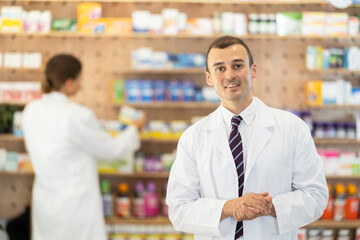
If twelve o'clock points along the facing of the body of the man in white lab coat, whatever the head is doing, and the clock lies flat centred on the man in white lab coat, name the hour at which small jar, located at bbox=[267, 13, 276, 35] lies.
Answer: The small jar is roughly at 6 o'clock from the man in white lab coat.

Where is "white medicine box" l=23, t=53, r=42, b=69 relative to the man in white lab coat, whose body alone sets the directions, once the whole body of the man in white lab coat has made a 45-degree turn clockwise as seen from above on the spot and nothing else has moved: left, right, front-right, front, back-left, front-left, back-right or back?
right

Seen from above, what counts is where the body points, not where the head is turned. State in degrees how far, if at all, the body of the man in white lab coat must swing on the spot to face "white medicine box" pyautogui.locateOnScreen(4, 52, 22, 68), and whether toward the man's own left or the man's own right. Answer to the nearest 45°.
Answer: approximately 135° to the man's own right

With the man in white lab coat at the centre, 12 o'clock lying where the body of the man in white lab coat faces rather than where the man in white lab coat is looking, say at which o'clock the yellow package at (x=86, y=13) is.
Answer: The yellow package is roughly at 5 o'clock from the man in white lab coat.

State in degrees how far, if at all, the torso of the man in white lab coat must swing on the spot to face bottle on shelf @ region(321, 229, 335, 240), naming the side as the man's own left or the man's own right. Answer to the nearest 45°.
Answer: approximately 180°

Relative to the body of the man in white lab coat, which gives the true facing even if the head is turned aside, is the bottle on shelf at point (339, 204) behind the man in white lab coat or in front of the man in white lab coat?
behind

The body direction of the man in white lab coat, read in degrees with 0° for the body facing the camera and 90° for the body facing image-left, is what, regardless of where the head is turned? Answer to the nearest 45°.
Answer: approximately 0°

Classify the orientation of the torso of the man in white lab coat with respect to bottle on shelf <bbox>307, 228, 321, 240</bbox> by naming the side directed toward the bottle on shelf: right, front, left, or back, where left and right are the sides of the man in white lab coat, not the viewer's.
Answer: back

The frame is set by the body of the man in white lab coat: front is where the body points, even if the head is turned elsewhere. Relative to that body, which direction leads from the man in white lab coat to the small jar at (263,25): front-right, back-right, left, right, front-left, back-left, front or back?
back
